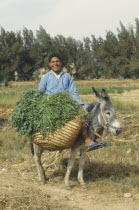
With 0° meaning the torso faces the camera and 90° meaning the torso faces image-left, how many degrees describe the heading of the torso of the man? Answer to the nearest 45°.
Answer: approximately 315°

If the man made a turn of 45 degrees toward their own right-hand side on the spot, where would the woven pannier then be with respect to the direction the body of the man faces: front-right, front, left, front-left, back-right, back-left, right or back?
front
